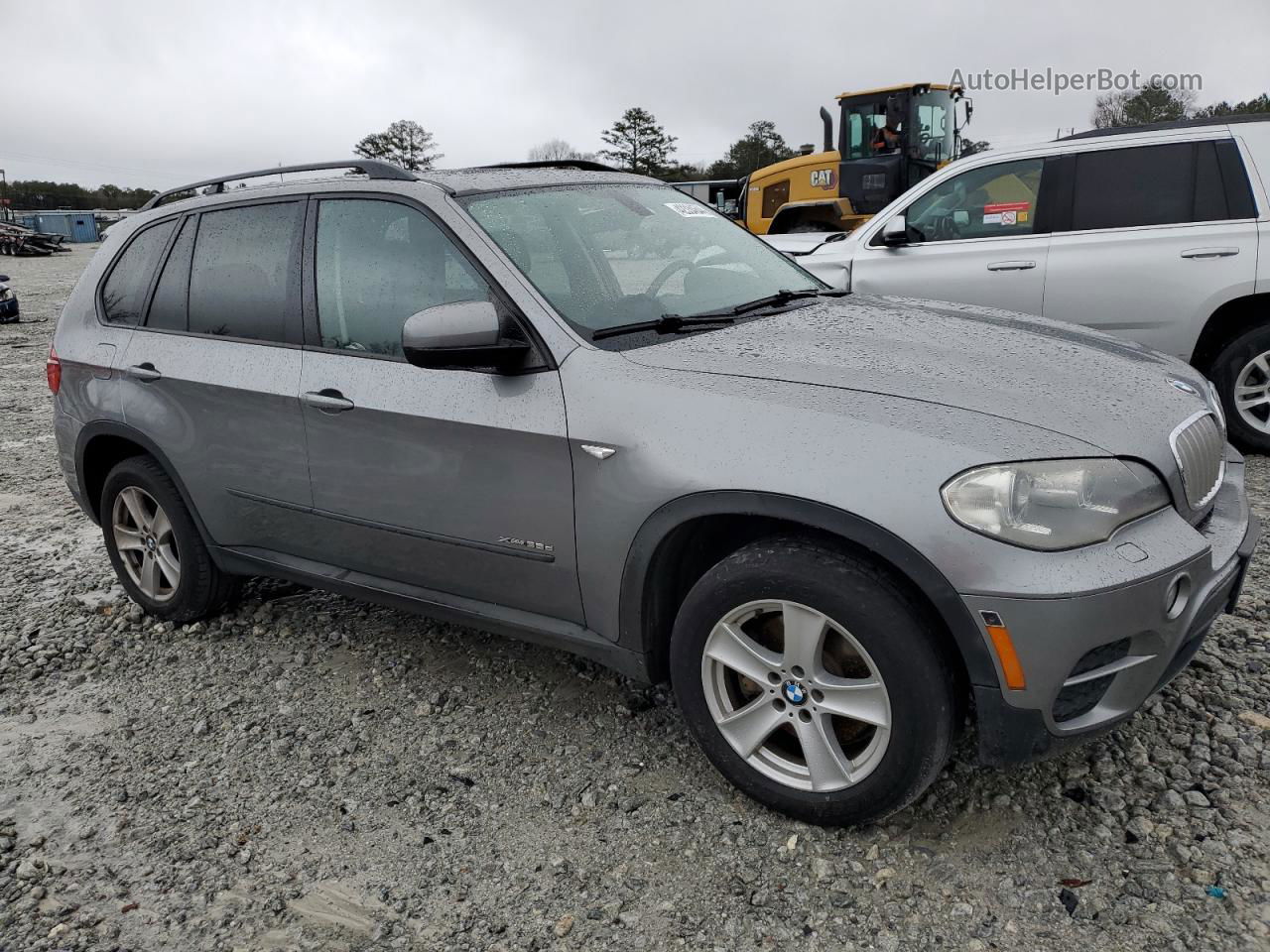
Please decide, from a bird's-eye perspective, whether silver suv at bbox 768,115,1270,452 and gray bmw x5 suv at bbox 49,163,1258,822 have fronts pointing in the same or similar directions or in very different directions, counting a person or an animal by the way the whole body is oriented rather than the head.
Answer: very different directions

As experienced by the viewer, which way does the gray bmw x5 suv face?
facing the viewer and to the right of the viewer

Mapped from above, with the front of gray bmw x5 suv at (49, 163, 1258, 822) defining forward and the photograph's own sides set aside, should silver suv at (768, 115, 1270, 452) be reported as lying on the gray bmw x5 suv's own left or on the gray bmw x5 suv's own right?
on the gray bmw x5 suv's own left

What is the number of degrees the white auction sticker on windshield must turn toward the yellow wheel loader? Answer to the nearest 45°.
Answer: approximately 135° to its left

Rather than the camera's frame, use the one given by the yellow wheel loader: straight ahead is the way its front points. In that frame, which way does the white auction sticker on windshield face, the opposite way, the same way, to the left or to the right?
the same way

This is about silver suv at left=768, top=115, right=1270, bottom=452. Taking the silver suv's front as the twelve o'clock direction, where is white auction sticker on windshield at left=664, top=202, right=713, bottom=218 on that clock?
The white auction sticker on windshield is roughly at 10 o'clock from the silver suv.

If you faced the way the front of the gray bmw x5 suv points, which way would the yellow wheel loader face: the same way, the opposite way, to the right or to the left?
the same way

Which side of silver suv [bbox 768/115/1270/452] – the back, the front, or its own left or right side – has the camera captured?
left

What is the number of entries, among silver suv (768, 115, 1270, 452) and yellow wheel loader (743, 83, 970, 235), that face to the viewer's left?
1

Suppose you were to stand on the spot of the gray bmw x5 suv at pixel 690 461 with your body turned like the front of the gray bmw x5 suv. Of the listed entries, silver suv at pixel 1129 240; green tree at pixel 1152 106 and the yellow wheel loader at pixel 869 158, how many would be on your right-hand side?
0

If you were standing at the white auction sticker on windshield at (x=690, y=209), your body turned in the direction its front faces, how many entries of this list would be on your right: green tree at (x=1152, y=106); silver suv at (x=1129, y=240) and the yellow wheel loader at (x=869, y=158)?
0
